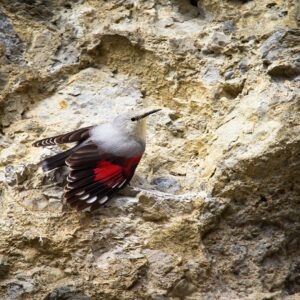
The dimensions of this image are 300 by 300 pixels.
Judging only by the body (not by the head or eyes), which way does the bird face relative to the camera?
to the viewer's right
